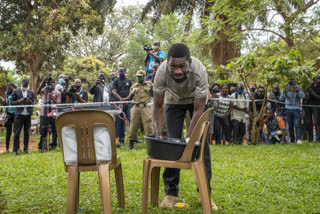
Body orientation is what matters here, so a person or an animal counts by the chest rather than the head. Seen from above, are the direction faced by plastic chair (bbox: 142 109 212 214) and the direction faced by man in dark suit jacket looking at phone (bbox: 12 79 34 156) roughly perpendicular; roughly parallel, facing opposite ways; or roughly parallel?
roughly perpendicular

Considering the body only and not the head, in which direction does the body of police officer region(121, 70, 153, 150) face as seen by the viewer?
toward the camera

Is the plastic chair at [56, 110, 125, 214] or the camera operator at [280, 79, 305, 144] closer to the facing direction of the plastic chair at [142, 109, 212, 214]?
the plastic chair

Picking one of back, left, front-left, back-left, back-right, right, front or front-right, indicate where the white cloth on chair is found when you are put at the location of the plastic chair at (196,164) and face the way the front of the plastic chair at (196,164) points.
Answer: front

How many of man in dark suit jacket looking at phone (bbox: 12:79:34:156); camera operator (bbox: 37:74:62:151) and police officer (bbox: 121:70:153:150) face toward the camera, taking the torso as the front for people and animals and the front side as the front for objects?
3

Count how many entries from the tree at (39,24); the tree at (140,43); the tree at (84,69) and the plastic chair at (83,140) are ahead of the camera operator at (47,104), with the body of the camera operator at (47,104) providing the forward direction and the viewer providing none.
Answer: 1

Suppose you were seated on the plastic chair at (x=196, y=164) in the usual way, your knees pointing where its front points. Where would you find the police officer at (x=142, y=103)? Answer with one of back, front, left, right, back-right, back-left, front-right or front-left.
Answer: right

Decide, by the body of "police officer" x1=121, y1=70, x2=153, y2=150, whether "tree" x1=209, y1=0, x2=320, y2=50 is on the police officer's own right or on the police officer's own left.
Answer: on the police officer's own left

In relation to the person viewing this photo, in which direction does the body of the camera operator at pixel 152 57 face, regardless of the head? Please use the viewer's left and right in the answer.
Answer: facing the viewer and to the left of the viewer

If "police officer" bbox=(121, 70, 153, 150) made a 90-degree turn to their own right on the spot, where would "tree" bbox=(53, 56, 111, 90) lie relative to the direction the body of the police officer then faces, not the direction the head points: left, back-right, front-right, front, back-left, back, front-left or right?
right

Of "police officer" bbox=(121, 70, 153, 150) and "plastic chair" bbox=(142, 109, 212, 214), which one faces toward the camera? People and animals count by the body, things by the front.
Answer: the police officer

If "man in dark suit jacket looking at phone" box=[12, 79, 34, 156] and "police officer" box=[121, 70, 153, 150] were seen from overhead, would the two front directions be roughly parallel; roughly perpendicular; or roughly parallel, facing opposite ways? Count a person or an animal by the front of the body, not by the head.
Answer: roughly parallel

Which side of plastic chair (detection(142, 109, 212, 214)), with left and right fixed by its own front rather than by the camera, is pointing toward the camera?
left

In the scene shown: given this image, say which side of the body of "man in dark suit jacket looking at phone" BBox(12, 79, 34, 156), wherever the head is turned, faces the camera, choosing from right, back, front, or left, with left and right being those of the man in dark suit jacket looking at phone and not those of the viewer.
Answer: front

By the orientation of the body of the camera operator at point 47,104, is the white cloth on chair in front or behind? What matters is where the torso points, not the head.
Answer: in front

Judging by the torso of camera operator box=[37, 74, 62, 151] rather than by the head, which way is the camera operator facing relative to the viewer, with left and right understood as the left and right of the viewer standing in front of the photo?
facing the viewer
